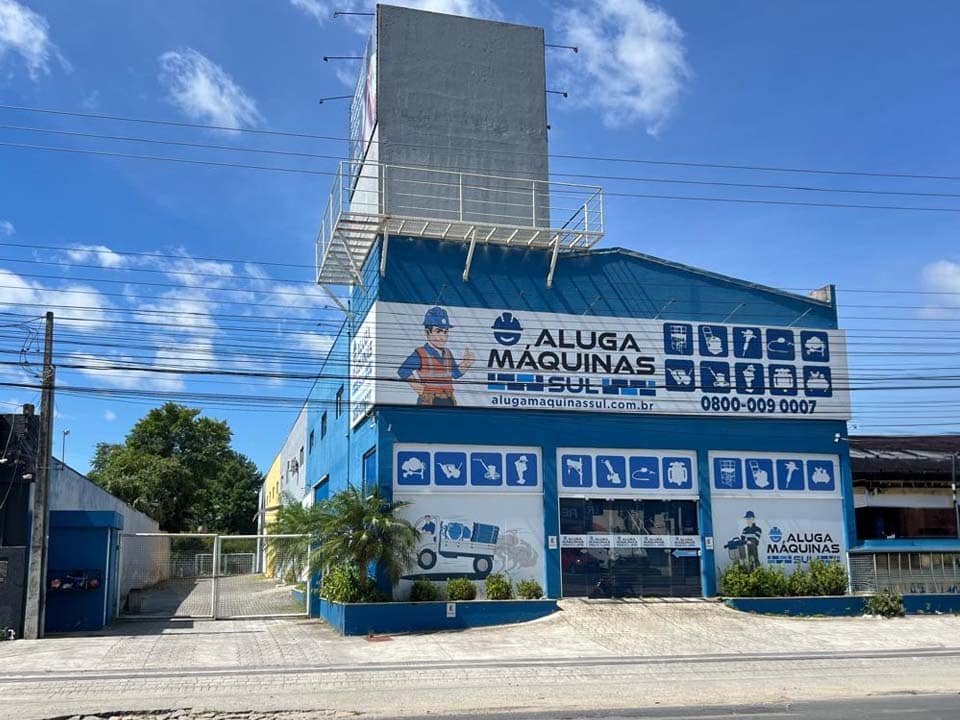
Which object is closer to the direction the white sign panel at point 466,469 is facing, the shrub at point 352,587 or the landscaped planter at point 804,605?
the shrub

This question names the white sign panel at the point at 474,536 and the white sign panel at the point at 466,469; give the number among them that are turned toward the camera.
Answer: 2

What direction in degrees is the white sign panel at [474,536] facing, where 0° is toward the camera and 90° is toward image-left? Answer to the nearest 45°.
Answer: approximately 0°

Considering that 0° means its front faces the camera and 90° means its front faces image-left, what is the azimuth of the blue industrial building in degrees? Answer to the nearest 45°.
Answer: approximately 0°

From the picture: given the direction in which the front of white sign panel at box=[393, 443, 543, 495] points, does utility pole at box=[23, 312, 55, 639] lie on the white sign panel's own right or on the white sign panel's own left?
on the white sign panel's own right

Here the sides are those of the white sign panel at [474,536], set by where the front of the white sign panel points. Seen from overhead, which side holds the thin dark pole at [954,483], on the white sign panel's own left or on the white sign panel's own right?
on the white sign panel's own left
